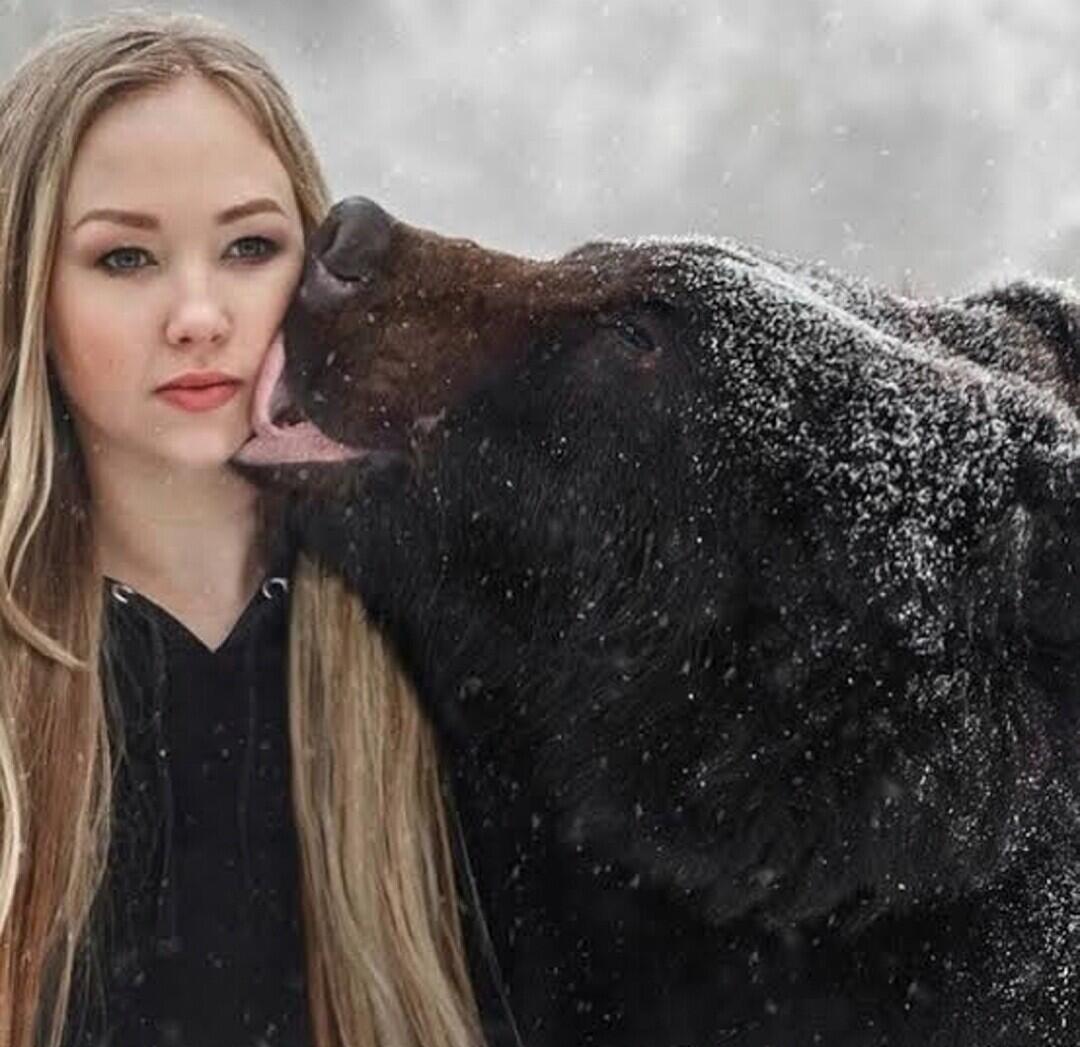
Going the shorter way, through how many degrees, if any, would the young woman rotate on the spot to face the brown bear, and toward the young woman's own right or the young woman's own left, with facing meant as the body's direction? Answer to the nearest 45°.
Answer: approximately 45° to the young woman's own left

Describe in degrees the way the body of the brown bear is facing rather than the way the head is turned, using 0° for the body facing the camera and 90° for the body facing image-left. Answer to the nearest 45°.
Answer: approximately 90°

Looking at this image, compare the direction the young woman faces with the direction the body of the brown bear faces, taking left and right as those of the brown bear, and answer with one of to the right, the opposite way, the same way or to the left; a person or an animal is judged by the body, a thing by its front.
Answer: to the left

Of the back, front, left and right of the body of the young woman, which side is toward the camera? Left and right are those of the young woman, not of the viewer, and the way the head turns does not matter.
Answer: front

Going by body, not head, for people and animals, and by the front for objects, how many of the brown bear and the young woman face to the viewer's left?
1

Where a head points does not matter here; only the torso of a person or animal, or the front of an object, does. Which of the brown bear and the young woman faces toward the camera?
the young woman
